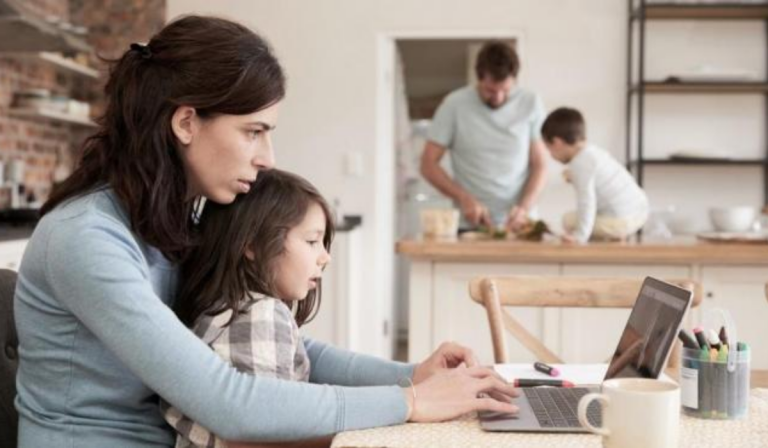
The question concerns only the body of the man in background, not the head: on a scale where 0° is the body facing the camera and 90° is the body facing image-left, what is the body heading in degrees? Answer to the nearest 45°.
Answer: approximately 0°

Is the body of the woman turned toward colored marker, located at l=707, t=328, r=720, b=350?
yes

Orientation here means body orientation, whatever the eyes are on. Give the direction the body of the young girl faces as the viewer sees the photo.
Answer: to the viewer's right

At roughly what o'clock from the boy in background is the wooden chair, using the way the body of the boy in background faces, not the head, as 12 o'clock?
The wooden chair is roughly at 9 o'clock from the boy in background.

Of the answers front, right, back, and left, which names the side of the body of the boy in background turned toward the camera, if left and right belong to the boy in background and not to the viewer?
left

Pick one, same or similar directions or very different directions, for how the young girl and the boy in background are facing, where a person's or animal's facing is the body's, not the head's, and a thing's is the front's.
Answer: very different directions

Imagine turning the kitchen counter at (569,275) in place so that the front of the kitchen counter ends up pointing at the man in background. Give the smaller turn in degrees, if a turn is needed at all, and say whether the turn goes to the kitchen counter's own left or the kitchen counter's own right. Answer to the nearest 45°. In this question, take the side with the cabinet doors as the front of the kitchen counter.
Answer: approximately 180°

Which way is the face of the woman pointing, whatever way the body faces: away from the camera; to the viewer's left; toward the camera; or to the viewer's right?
to the viewer's right

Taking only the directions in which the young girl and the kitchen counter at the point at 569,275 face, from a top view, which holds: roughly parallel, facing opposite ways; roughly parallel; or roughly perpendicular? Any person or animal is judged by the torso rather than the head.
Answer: roughly perpendicular

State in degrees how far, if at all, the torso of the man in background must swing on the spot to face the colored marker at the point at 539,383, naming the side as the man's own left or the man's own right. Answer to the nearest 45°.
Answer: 0° — they already face it
